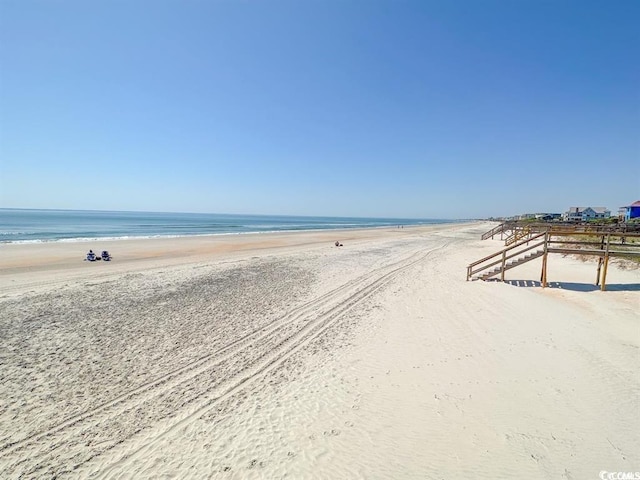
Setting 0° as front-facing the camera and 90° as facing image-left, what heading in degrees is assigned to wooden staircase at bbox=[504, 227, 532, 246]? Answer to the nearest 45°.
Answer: approximately 90°
